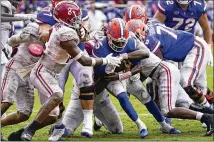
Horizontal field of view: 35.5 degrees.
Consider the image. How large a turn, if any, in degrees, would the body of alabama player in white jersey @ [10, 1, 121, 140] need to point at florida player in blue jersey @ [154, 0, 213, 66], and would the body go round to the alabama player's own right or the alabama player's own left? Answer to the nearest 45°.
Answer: approximately 45° to the alabama player's own left

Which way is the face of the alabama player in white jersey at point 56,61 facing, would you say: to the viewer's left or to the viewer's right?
to the viewer's right

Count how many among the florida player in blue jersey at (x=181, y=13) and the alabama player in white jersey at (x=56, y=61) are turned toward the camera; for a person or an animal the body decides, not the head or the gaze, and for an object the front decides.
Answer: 1

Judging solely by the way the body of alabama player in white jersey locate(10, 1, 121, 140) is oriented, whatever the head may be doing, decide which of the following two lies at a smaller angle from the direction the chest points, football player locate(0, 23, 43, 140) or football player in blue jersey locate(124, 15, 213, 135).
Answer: the football player in blue jersey locate(124, 15, 213, 135)

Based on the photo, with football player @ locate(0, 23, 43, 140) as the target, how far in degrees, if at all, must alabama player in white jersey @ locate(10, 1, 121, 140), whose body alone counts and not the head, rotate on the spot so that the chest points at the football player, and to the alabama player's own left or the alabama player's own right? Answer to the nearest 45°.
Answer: approximately 135° to the alabama player's own left

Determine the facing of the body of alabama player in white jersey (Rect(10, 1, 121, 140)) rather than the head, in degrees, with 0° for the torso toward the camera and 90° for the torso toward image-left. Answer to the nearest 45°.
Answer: approximately 270°
